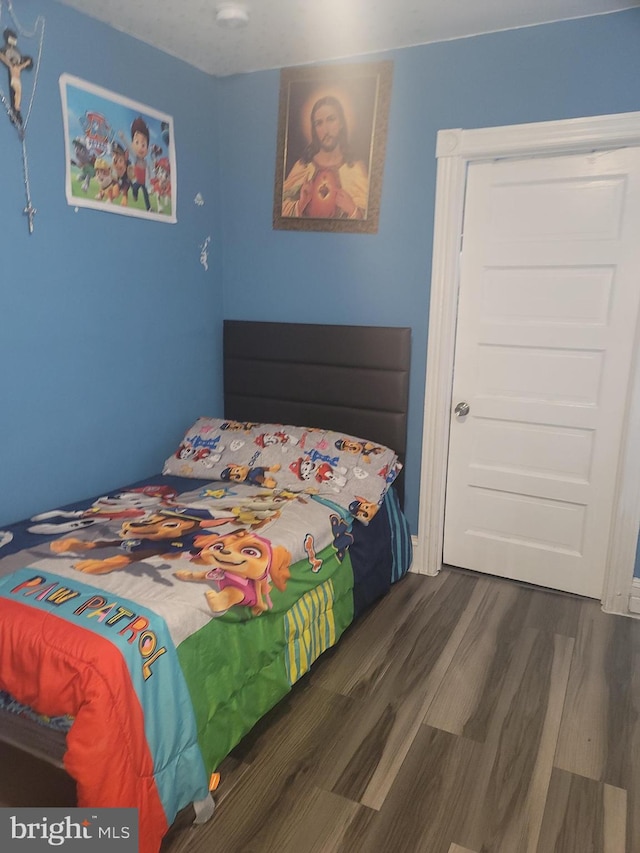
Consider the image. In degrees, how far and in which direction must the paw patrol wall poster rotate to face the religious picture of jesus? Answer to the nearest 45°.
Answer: approximately 45° to its left

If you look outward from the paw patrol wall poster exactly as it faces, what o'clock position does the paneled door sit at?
The paneled door is roughly at 11 o'clock from the paw patrol wall poster.

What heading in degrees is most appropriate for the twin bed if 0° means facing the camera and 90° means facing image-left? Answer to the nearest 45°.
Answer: approximately 45°

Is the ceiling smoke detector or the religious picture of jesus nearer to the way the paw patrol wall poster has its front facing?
the ceiling smoke detector

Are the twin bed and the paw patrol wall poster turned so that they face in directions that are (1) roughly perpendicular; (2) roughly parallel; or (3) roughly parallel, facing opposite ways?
roughly perpendicular
